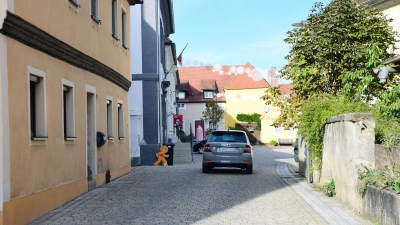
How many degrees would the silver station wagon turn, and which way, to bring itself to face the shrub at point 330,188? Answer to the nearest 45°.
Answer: approximately 180°

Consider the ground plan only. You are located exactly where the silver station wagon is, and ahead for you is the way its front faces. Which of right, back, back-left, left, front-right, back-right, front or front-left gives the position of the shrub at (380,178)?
back

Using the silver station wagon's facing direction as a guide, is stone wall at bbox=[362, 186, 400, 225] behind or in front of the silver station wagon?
behind

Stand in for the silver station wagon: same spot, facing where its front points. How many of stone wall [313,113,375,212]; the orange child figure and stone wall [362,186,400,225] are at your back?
2

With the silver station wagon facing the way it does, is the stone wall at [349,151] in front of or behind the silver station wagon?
behind

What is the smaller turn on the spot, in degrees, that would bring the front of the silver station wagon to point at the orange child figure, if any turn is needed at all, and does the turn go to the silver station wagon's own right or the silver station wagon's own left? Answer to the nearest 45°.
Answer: approximately 45° to the silver station wagon's own left

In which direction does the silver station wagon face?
away from the camera
